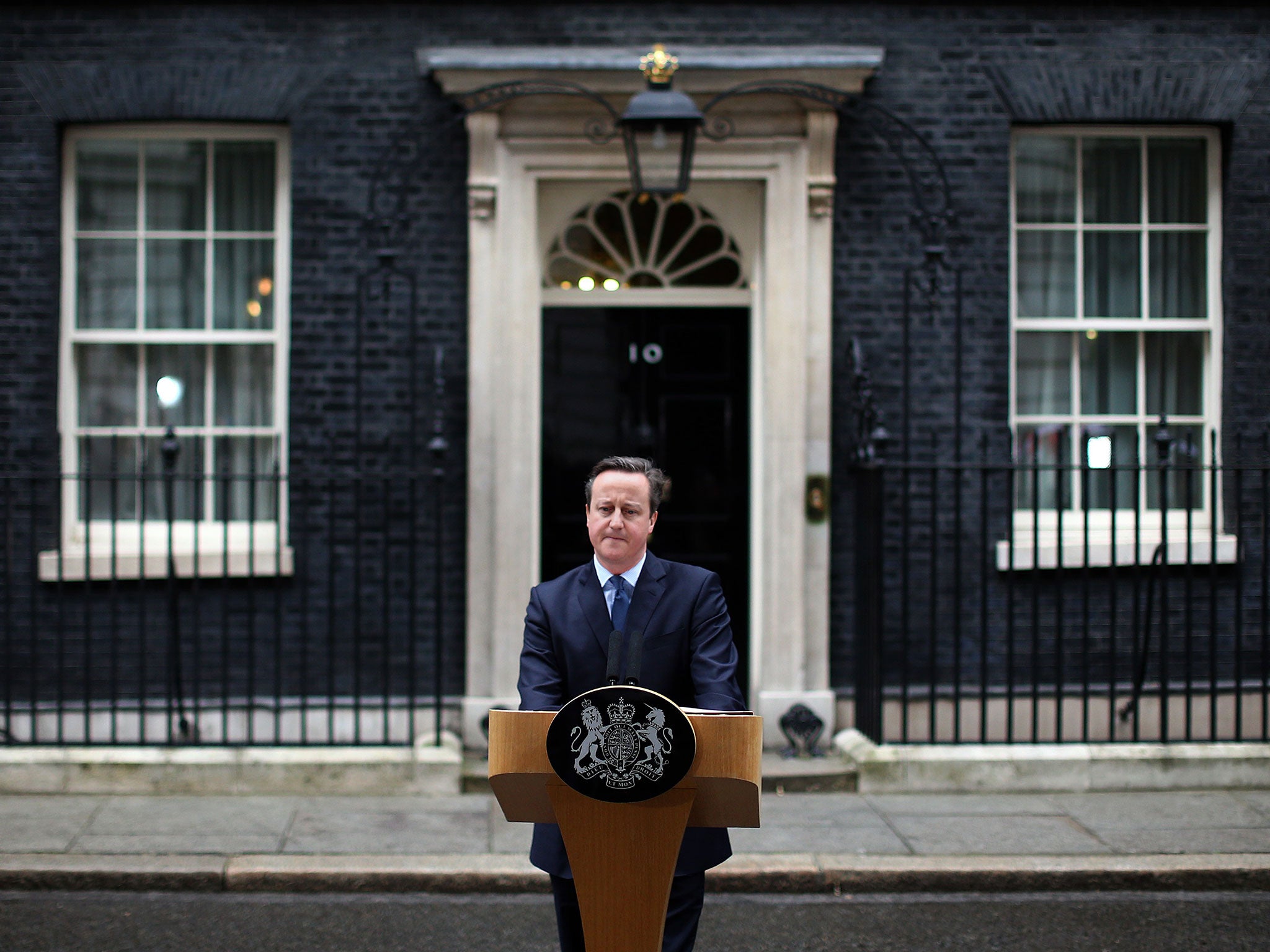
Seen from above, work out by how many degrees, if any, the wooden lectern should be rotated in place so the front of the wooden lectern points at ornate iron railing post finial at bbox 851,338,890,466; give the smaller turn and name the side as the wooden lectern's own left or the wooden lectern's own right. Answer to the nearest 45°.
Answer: approximately 180°

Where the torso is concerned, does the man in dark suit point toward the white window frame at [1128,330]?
no

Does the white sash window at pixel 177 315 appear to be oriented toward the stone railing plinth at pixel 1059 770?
no

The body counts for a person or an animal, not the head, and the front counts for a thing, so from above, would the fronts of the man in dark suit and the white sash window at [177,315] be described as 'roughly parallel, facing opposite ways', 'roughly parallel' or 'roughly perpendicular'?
roughly parallel

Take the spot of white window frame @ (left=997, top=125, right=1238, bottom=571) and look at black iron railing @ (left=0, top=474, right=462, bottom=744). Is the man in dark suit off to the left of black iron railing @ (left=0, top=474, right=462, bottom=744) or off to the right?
left

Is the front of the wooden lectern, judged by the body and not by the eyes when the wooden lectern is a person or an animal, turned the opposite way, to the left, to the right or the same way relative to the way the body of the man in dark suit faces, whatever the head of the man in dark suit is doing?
the same way

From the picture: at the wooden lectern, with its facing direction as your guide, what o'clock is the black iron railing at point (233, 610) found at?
The black iron railing is roughly at 5 o'clock from the wooden lectern.

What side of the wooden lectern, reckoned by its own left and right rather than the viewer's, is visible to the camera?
front

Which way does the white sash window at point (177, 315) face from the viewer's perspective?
toward the camera

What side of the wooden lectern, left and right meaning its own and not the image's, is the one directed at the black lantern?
back

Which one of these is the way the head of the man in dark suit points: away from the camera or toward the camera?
toward the camera

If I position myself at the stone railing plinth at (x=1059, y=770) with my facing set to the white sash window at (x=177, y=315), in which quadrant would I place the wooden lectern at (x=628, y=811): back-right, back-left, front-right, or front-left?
front-left

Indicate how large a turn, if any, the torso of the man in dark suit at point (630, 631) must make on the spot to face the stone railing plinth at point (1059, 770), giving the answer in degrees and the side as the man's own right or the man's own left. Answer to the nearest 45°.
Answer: approximately 135° to the man's own left

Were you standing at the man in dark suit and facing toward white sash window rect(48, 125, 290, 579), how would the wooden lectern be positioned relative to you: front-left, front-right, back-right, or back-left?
back-left

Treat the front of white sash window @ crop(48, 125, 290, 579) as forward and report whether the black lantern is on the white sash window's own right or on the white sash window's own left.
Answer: on the white sash window's own left

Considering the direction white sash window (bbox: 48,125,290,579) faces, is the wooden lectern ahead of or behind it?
ahead

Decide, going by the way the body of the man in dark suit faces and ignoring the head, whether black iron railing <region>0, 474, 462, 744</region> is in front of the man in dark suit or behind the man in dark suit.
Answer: behind
